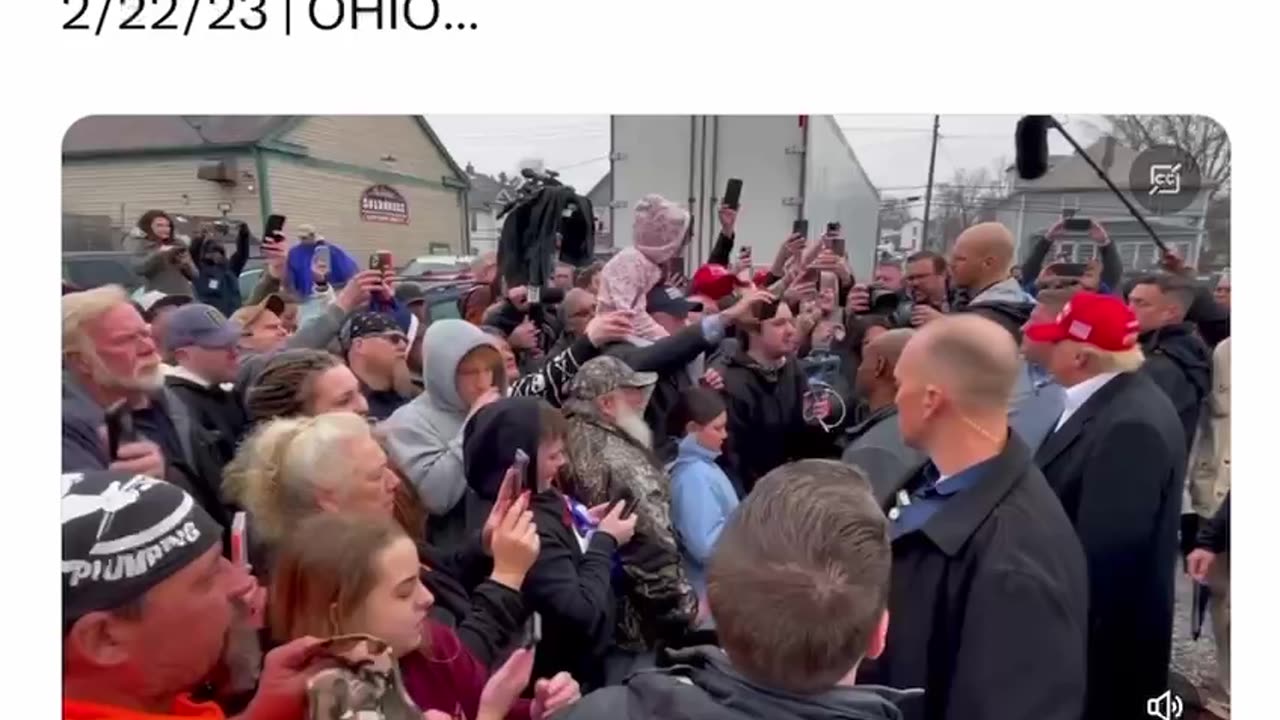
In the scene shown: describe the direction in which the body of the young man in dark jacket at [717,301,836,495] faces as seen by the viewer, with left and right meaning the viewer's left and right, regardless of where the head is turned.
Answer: facing the viewer and to the right of the viewer

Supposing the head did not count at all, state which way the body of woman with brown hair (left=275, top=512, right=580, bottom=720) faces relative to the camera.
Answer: to the viewer's right

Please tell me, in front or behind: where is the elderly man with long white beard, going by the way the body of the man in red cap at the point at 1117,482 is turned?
in front

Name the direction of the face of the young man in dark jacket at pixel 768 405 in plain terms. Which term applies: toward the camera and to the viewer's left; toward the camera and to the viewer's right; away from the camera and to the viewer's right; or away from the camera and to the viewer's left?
toward the camera and to the viewer's right

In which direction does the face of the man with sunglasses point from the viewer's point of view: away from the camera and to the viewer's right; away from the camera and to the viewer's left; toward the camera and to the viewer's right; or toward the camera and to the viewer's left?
toward the camera and to the viewer's right

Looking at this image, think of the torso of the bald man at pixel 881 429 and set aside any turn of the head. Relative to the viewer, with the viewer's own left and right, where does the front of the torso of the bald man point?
facing to the left of the viewer

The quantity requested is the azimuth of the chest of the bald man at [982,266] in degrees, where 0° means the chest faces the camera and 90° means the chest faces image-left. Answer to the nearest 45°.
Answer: approximately 90°

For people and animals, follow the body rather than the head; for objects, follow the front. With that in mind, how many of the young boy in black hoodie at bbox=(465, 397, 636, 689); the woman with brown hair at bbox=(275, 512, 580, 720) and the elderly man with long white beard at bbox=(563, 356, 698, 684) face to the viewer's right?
3

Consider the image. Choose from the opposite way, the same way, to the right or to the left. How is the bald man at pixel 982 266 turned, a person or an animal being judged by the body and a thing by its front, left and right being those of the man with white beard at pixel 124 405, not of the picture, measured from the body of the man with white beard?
the opposite way

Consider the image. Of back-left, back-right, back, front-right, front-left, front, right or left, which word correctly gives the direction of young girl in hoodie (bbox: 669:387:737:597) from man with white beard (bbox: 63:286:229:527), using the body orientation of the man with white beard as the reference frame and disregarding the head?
front-left
